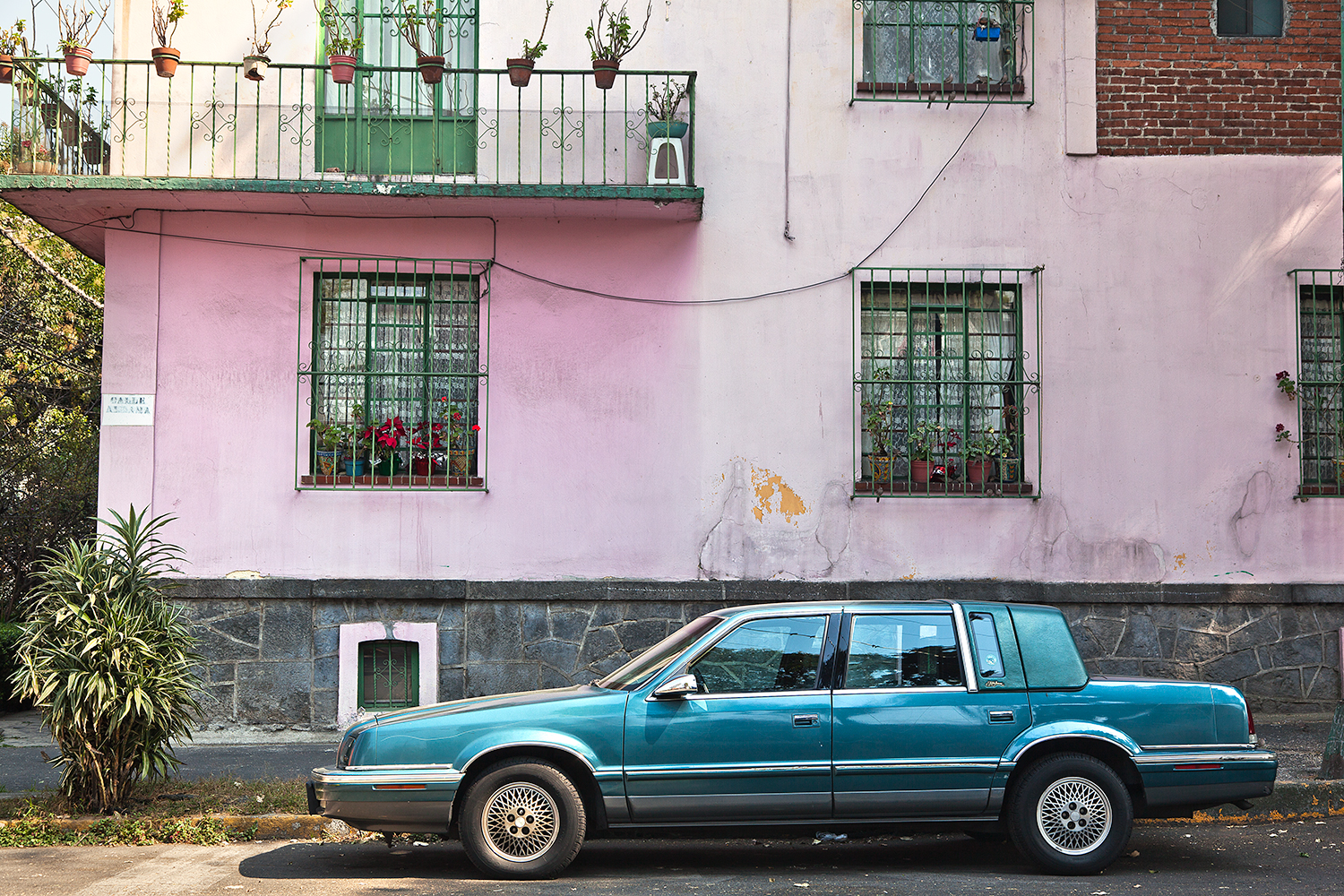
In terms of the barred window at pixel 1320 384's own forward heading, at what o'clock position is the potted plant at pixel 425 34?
The potted plant is roughly at 2 o'clock from the barred window.

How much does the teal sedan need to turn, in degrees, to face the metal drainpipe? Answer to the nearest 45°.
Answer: approximately 90° to its right

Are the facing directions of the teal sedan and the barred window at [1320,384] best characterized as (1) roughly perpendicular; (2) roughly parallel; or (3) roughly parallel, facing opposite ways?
roughly perpendicular

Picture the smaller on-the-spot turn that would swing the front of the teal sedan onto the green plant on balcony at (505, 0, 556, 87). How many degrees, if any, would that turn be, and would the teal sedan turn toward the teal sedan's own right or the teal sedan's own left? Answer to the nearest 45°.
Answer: approximately 45° to the teal sedan's own right

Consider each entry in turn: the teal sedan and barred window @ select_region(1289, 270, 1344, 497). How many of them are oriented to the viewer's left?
1

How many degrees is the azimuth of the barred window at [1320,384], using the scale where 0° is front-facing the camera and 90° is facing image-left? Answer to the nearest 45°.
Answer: approximately 0°

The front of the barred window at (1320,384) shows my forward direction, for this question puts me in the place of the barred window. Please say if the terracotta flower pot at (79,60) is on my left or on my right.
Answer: on my right

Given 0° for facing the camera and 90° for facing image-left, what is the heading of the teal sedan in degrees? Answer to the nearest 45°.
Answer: approximately 90°

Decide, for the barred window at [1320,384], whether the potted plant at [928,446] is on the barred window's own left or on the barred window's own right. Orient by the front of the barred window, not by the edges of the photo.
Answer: on the barred window's own right

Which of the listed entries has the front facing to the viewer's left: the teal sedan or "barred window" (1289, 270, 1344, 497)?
the teal sedan

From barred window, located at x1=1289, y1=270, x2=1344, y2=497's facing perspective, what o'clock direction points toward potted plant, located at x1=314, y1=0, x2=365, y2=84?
The potted plant is roughly at 2 o'clock from the barred window.

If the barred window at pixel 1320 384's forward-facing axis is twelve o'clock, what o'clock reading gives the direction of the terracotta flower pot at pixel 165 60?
The terracotta flower pot is roughly at 2 o'clock from the barred window.
